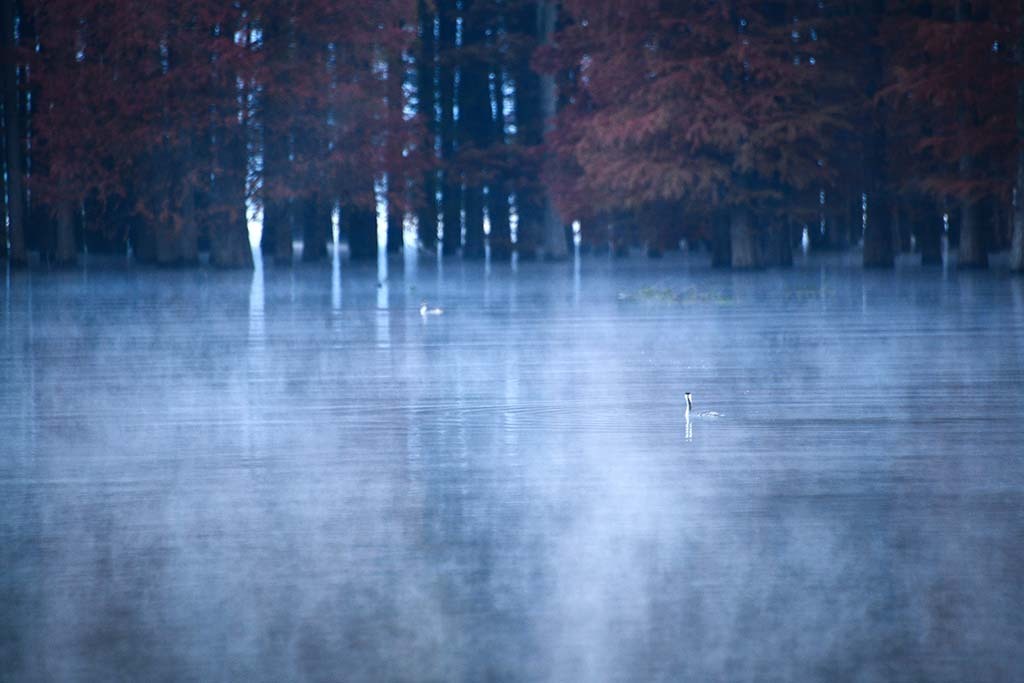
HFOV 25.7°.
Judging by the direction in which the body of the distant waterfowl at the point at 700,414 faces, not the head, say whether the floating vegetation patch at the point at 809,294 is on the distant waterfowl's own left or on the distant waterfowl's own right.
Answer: on the distant waterfowl's own right

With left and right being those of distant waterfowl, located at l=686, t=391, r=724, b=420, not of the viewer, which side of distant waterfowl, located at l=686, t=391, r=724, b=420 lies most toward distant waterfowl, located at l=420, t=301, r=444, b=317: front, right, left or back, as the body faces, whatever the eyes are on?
right

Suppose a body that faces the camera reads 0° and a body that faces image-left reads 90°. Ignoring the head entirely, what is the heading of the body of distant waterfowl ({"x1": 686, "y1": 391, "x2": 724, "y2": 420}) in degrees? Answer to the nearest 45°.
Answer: approximately 90°
